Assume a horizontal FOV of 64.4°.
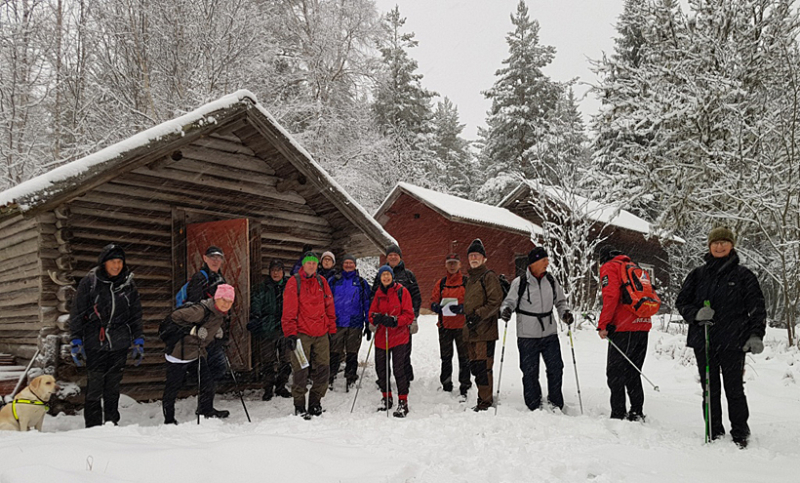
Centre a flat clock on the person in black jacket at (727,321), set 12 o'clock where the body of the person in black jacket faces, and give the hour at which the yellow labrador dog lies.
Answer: The yellow labrador dog is roughly at 2 o'clock from the person in black jacket.

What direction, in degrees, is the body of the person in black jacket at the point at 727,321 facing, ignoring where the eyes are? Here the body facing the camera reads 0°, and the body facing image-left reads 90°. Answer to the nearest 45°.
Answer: approximately 0°

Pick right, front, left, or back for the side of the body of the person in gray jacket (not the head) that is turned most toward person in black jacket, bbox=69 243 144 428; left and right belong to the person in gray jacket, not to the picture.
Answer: right

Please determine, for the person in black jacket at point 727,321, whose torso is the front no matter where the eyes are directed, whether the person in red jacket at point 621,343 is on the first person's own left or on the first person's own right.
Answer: on the first person's own right

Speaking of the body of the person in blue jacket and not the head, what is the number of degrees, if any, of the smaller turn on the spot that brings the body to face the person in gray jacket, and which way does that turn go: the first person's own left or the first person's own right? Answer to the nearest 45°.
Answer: approximately 45° to the first person's own left

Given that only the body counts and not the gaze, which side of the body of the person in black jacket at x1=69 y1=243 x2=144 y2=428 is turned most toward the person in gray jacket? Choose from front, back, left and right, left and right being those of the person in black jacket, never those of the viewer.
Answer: left
